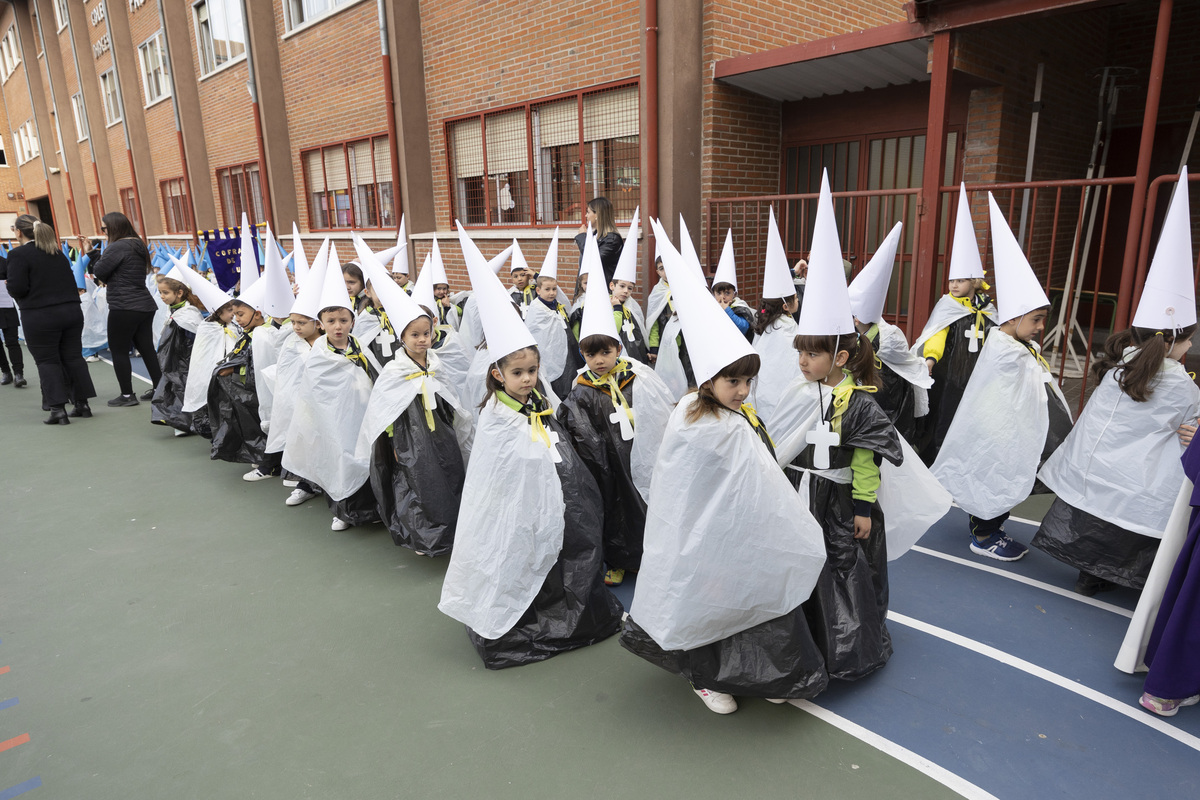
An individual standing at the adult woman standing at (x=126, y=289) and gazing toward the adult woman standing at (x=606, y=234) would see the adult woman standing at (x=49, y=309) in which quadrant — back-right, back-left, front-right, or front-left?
back-right

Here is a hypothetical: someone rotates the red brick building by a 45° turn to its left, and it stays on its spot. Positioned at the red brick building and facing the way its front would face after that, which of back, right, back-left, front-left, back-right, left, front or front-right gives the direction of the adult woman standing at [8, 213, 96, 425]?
right
